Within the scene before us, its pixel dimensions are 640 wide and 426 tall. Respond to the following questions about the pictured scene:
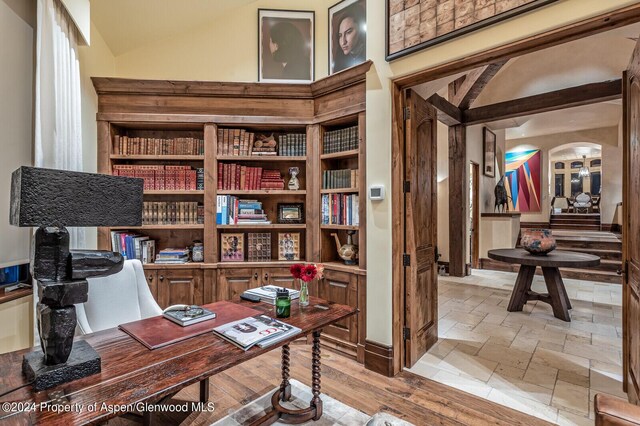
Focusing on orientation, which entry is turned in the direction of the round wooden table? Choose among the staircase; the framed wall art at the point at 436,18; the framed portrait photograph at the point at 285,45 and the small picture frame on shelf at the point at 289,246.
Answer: the staircase

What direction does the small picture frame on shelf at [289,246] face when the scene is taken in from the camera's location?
facing the viewer

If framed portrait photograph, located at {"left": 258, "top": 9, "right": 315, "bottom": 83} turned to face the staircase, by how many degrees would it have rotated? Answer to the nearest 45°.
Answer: approximately 135° to its left

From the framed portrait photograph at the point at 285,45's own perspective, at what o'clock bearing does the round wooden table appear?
The round wooden table is roughly at 9 o'clock from the framed portrait photograph.

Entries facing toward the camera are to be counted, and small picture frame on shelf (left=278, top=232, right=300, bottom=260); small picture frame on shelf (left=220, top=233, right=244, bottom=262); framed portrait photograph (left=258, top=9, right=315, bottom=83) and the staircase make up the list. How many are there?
4

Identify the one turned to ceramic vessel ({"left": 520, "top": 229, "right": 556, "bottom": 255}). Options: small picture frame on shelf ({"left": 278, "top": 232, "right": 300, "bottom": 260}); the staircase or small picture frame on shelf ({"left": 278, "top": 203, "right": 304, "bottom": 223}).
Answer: the staircase

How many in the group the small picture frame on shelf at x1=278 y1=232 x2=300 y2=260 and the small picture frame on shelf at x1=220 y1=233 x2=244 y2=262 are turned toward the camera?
2

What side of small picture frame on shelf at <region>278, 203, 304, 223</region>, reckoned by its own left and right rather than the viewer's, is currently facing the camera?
front

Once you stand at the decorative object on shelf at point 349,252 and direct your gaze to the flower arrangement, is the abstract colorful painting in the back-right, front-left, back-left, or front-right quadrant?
back-left

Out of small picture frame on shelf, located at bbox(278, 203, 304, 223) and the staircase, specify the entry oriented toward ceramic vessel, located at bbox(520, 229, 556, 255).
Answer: the staircase

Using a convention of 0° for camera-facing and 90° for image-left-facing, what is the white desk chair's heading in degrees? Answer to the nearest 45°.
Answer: approximately 315°

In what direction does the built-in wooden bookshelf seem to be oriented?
toward the camera
